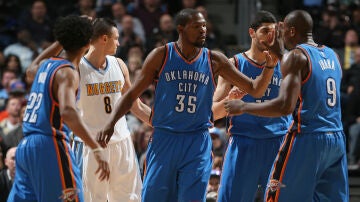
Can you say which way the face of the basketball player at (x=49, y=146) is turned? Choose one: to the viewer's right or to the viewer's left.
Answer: to the viewer's right

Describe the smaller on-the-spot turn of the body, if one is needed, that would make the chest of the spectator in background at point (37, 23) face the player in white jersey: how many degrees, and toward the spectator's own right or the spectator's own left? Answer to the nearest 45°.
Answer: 0° — they already face them

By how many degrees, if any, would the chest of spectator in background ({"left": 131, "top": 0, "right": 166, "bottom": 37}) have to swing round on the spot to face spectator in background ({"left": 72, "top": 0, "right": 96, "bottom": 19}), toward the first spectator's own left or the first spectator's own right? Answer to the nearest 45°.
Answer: approximately 90° to the first spectator's own right

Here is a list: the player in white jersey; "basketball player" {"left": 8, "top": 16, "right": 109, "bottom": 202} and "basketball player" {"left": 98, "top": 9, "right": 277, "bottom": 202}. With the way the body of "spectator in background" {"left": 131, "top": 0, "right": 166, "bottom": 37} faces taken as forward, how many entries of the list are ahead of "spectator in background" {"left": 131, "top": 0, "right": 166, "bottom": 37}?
3

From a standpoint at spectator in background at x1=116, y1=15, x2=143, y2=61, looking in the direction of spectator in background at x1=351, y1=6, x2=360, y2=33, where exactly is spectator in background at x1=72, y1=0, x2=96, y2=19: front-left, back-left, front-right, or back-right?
back-left

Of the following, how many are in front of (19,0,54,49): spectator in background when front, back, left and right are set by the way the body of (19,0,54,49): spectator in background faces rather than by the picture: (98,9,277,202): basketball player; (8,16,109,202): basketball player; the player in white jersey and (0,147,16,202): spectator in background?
4

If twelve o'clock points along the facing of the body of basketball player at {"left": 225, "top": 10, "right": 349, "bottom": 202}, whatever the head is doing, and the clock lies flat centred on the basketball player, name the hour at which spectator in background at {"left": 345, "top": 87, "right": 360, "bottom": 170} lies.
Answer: The spectator in background is roughly at 2 o'clock from the basketball player.
